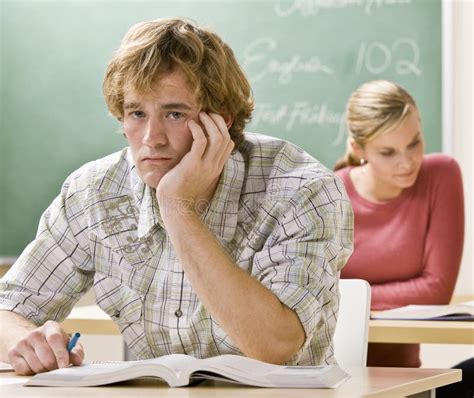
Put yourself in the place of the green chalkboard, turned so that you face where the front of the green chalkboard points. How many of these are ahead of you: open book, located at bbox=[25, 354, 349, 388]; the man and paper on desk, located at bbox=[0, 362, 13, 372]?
3

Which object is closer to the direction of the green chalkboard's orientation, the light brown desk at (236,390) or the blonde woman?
the light brown desk

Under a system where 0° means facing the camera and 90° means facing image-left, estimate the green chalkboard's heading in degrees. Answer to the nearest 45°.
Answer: approximately 0°

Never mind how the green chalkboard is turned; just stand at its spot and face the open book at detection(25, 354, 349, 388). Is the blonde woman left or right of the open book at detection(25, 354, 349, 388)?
left

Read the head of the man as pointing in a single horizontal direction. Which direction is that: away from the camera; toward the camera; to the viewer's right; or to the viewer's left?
toward the camera

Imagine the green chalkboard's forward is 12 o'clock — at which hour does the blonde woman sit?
The blonde woman is roughly at 11 o'clock from the green chalkboard.

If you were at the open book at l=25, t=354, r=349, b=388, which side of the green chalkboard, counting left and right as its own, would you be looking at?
front

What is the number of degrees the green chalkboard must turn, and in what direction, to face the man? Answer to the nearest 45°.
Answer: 0° — it already faces them

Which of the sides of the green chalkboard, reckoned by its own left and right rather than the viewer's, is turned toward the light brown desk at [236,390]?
front

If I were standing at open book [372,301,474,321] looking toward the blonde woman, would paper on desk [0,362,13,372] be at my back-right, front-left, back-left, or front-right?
back-left

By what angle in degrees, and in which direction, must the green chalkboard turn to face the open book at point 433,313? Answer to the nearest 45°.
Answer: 0° — it already faces it
